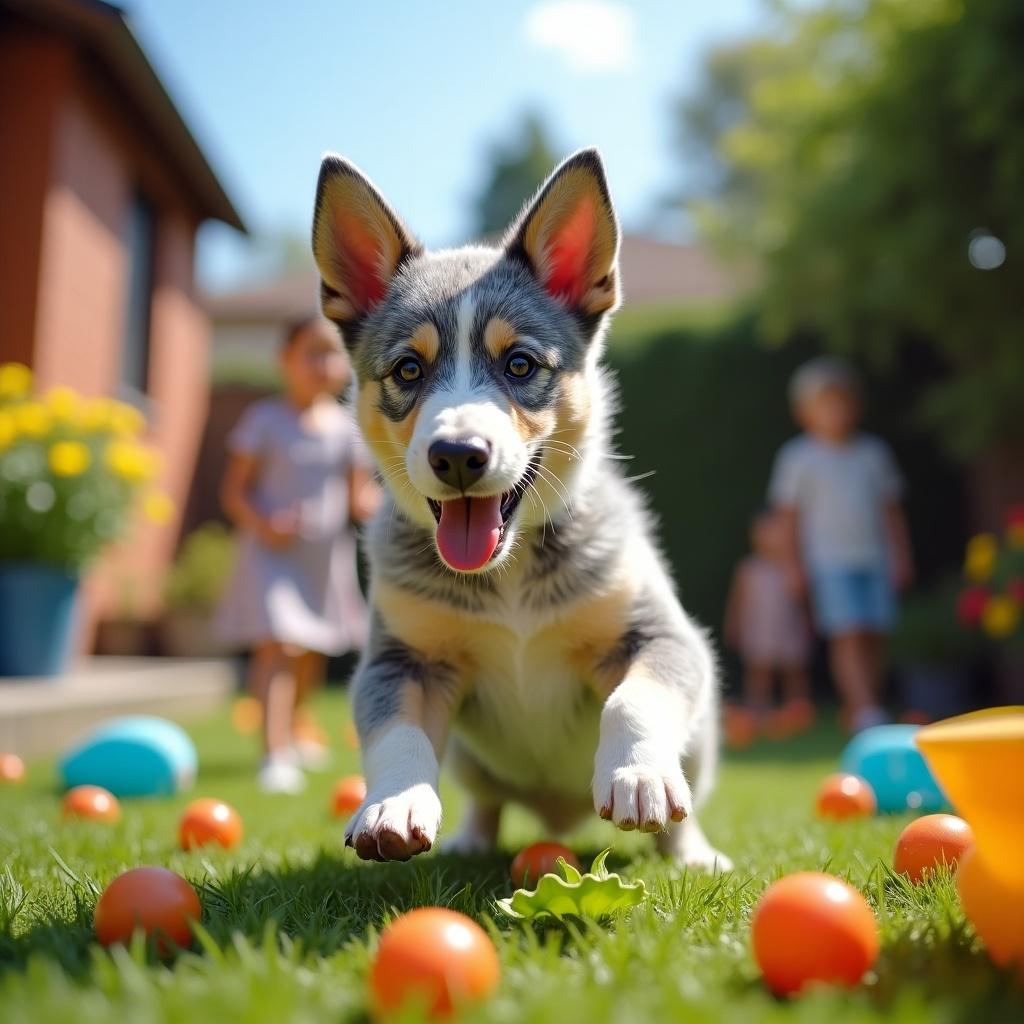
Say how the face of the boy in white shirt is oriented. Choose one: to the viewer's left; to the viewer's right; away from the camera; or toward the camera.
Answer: toward the camera

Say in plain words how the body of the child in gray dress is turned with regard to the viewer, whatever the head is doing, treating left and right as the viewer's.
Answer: facing the viewer and to the right of the viewer

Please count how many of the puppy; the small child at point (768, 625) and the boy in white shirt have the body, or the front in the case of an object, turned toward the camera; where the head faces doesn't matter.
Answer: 3

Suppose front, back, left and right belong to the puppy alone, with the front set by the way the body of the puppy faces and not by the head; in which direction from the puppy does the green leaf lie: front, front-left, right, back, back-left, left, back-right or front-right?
front

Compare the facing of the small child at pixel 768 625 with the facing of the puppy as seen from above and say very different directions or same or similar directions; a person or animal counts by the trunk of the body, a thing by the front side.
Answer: same or similar directions

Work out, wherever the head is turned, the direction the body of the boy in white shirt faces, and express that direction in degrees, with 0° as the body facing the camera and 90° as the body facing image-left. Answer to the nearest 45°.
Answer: approximately 0°

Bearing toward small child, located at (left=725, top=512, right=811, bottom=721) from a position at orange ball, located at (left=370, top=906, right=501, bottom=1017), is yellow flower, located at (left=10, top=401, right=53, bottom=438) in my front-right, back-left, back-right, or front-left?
front-left

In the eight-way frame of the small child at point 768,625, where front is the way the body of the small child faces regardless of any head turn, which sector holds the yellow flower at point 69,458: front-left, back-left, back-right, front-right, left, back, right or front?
front-right

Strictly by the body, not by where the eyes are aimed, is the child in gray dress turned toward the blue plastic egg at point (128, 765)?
no

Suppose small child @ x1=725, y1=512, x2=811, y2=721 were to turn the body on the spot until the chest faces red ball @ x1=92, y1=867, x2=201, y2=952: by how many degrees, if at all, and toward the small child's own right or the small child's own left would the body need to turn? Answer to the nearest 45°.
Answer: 0° — they already face it

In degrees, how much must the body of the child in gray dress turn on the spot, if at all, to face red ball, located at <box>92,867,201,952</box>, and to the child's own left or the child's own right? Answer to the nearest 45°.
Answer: approximately 45° to the child's own right

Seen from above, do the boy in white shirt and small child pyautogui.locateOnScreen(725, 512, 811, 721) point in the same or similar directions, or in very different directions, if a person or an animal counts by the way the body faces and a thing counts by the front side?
same or similar directions

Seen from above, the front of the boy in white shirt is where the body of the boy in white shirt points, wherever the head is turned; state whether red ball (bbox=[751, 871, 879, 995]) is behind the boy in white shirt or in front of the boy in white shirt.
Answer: in front

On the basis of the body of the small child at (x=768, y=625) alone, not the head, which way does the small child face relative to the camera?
toward the camera

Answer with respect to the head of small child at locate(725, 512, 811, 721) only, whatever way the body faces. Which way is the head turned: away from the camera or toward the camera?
toward the camera

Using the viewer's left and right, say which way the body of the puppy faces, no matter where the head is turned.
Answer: facing the viewer

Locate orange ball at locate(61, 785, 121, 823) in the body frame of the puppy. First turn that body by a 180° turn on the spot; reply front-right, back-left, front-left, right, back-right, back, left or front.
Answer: front-left

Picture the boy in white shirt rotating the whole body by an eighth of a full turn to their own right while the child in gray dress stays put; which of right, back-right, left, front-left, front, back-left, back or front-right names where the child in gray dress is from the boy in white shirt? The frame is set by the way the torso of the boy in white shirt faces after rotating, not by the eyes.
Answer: front

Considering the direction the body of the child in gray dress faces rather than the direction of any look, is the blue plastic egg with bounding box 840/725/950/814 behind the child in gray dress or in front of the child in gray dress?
in front

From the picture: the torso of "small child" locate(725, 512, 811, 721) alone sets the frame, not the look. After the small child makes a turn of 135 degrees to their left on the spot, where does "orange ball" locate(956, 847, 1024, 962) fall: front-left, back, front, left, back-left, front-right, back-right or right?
back-right
